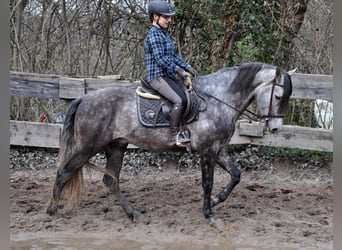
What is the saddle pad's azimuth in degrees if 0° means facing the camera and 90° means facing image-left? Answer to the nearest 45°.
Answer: approximately 270°

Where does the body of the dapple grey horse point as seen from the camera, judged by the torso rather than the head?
to the viewer's right
